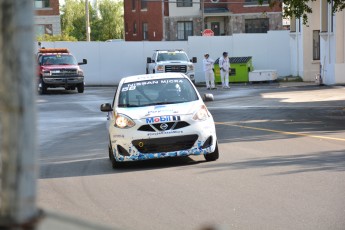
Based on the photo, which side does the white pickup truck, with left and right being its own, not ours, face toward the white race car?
front

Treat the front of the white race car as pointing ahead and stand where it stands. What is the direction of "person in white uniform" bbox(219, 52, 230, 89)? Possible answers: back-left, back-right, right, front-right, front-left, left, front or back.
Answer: back

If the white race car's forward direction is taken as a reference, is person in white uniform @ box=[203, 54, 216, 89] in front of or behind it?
behind

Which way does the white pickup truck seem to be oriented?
toward the camera

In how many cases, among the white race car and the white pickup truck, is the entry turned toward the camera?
2

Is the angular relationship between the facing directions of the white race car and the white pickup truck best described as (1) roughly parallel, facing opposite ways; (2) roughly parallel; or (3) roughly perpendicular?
roughly parallel

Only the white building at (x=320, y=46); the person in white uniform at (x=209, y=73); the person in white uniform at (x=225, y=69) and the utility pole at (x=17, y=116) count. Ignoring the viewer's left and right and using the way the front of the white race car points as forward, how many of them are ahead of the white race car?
1

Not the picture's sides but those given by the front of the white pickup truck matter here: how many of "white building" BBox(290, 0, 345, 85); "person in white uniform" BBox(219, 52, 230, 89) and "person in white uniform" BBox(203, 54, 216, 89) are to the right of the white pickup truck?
0

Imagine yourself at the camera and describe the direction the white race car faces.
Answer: facing the viewer

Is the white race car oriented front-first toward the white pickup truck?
no

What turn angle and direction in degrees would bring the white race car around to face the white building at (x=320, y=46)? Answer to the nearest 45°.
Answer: approximately 180°

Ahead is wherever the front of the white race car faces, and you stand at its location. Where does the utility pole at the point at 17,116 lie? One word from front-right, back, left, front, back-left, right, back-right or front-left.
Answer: front

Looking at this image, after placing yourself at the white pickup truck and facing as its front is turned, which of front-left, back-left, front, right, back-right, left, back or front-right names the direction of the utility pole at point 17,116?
front

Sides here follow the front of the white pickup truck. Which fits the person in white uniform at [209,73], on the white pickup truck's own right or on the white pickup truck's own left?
on the white pickup truck's own left
